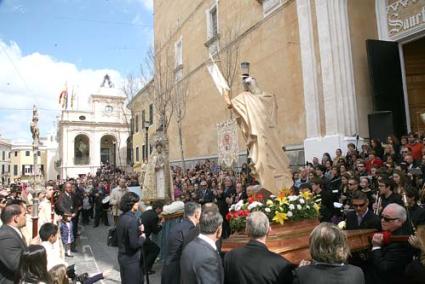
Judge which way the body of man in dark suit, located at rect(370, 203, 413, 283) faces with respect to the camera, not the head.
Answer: to the viewer's left

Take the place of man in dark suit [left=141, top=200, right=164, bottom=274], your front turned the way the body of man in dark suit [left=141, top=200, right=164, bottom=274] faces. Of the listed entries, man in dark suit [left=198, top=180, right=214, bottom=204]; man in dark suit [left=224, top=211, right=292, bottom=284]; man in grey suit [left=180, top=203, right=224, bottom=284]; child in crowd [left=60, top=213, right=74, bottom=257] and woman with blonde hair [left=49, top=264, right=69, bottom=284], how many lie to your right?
3

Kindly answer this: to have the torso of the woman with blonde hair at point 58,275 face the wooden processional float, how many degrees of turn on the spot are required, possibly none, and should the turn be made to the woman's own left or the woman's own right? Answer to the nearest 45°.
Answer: approximately 90° to the woman's own right

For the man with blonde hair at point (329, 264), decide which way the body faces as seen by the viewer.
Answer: away from the camera

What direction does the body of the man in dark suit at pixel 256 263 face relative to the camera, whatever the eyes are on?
away from the camera

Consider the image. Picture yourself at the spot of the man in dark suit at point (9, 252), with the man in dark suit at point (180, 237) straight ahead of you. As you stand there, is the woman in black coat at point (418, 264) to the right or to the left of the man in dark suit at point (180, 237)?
right

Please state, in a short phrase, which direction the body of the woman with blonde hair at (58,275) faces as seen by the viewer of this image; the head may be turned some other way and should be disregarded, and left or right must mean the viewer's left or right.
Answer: facing away from the viewer

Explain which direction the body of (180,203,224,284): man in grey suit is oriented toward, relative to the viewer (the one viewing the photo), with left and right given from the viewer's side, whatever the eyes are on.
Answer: facing away from the viewer and to the right of the viewer

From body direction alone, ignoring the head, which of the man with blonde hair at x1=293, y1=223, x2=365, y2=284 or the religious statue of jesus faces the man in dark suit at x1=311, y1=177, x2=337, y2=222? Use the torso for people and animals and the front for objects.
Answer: the man with blonde hair

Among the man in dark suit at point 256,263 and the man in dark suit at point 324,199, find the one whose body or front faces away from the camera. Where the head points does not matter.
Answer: the man in dark suit at point 256,263
